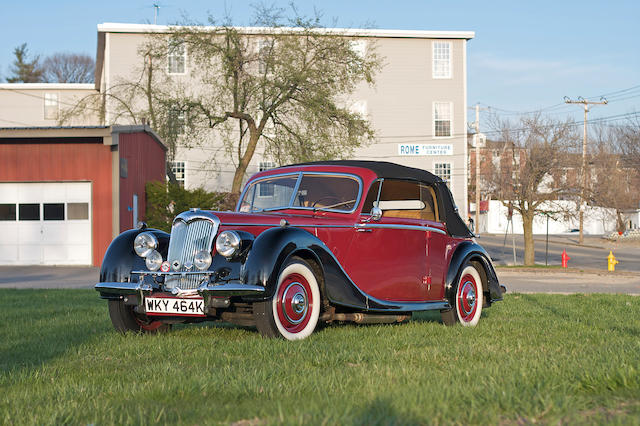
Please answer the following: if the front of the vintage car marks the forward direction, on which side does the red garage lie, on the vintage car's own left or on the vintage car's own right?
on the vintage car's own right

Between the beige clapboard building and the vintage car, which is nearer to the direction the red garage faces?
the vintage car

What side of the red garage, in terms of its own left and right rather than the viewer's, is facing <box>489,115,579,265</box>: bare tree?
left

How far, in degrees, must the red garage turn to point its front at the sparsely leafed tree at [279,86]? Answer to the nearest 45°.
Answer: approximately 90° to its left

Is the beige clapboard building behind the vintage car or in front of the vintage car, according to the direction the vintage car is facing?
behind

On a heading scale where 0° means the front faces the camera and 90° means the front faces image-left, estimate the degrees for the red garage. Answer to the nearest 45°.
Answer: approximately 0°

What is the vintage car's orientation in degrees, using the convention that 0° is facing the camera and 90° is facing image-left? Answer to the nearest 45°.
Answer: approximately 45°

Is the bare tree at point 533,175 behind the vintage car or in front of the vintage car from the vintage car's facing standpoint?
behind

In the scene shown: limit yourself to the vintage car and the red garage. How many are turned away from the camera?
0

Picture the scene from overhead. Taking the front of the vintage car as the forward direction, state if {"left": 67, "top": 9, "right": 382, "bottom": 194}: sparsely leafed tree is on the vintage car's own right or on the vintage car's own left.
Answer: on the vintage car's own right
